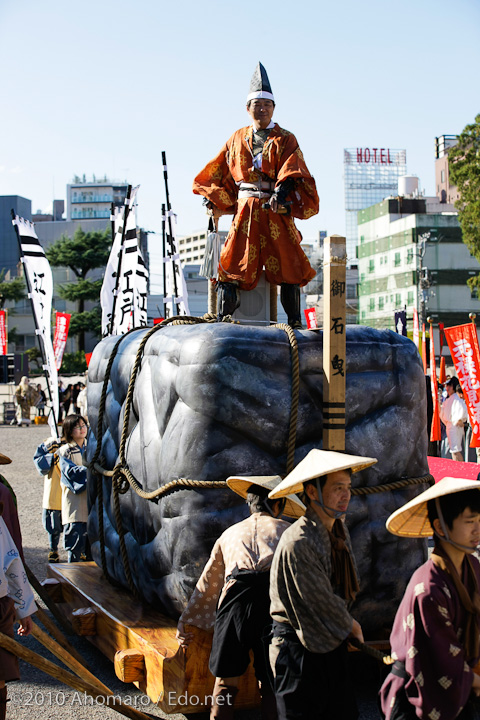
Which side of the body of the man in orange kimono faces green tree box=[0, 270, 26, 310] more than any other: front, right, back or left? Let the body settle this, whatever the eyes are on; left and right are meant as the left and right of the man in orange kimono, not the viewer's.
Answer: back

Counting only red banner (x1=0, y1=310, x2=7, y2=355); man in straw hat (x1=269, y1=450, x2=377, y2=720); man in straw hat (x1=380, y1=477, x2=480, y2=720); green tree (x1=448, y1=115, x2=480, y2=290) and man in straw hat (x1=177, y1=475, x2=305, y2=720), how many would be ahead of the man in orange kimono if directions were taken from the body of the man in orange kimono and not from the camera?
3

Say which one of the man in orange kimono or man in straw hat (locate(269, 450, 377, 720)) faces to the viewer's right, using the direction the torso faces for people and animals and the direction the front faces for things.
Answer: the man in straw hat

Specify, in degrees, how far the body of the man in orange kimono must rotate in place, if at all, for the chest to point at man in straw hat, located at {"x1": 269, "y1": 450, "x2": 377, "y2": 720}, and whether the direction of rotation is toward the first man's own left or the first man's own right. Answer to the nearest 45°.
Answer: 0° — they already face them

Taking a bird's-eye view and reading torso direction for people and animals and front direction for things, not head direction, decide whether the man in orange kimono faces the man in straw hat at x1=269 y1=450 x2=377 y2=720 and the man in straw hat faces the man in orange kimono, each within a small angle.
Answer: no

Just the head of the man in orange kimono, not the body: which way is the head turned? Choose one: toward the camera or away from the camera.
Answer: toward the camera

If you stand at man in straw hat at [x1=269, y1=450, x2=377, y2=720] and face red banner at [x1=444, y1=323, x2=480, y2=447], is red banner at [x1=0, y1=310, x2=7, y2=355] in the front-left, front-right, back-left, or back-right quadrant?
front-left

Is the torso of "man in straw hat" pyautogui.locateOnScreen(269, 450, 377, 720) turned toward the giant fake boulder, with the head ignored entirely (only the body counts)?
no

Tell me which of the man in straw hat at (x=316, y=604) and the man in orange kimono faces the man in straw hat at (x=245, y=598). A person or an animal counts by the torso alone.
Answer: the man in orange kimono

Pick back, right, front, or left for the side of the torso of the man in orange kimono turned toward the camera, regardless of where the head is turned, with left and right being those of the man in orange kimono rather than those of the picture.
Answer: front
